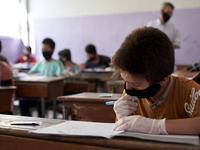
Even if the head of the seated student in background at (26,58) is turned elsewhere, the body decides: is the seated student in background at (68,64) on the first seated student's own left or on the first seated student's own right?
on the first seated student's own left

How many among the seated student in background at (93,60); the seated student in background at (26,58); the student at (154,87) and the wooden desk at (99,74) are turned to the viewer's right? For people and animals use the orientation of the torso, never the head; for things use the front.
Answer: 0

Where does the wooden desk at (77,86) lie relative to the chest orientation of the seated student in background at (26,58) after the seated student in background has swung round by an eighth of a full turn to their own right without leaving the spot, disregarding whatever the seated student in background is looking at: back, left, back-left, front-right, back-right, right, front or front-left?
left

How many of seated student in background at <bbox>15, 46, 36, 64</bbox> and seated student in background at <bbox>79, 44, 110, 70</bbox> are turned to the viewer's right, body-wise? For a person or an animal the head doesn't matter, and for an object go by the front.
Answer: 0

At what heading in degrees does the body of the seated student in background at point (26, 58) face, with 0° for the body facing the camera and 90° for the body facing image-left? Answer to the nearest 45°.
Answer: approximately 45°

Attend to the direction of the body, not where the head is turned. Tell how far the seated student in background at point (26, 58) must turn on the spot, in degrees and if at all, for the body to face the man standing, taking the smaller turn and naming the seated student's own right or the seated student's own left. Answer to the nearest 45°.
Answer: approximately 90° to the seated student's own left
